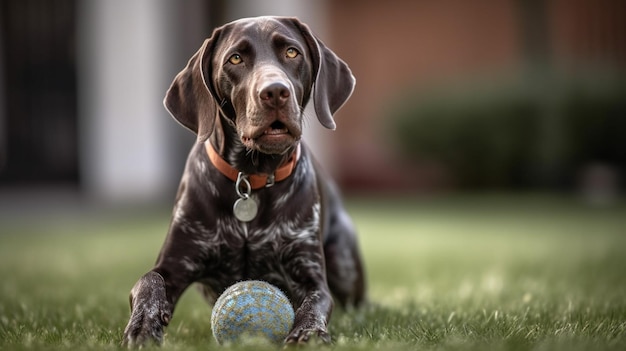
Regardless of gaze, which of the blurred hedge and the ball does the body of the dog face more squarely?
the ball

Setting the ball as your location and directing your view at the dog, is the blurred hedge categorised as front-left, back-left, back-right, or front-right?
front-right

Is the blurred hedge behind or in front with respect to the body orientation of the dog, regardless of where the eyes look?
behind

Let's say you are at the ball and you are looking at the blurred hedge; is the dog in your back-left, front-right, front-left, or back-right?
front-left

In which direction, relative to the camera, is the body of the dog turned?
toward the camera

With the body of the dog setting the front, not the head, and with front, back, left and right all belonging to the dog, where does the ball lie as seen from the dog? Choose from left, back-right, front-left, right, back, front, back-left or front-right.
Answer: front

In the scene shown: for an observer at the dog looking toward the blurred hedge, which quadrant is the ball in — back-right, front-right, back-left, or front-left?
back-right
